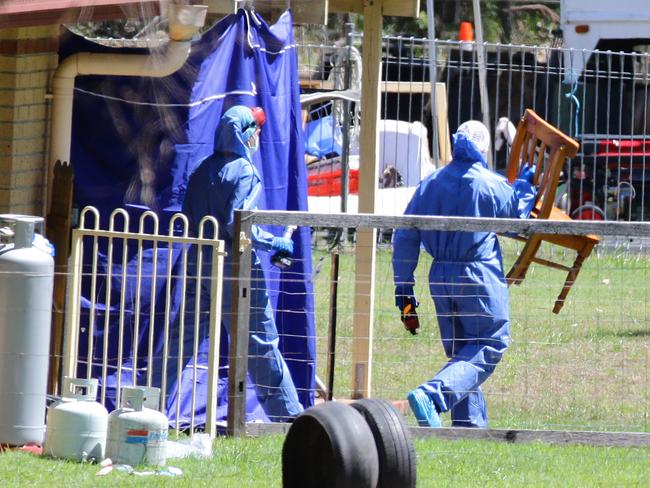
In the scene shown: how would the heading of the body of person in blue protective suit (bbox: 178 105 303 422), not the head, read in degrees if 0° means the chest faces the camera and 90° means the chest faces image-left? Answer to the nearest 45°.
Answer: approximately 270°

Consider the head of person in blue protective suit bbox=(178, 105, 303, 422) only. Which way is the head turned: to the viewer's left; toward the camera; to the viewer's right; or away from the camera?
to the viewer's right

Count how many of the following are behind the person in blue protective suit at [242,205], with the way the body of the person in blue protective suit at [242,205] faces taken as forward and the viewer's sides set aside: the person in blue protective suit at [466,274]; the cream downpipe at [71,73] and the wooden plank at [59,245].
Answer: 2

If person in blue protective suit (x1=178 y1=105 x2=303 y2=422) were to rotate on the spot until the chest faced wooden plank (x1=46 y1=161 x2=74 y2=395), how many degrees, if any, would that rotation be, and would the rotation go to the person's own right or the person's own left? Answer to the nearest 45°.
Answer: approximately 180°

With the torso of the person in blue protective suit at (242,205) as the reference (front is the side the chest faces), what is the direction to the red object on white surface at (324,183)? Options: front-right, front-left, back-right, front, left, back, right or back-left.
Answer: left

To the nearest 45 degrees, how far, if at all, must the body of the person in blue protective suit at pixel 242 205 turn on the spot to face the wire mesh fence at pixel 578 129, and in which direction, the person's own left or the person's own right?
approximately 45° to the person's own left

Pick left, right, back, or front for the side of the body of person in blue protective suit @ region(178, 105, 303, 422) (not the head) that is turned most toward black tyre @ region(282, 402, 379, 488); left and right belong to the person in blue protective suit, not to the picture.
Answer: right

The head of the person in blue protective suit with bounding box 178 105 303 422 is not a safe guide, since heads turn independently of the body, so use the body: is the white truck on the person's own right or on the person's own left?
on the person's own left

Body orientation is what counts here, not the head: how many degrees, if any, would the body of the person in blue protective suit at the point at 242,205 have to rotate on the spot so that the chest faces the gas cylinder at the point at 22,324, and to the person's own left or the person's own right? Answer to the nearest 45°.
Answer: approximately 135° to the person's own right

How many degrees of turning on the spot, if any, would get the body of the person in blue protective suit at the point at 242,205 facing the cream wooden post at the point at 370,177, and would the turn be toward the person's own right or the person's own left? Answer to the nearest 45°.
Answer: approximately 45° to the person's own left

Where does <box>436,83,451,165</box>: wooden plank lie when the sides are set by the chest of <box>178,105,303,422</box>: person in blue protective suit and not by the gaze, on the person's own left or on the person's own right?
on the person's own left
